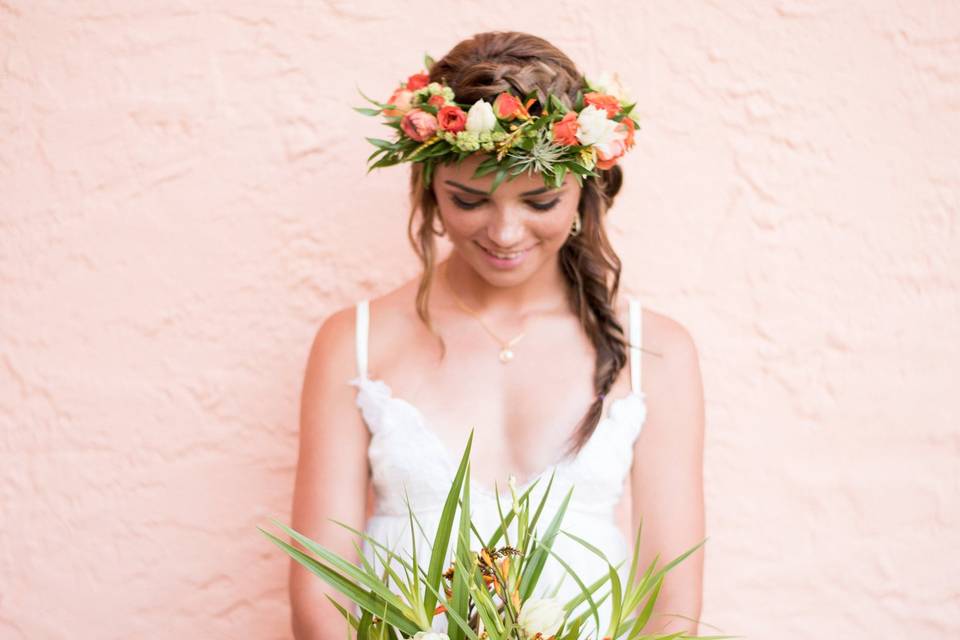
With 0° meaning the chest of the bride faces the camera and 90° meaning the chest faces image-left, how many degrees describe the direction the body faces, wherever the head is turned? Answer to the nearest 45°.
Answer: approximately 0°
